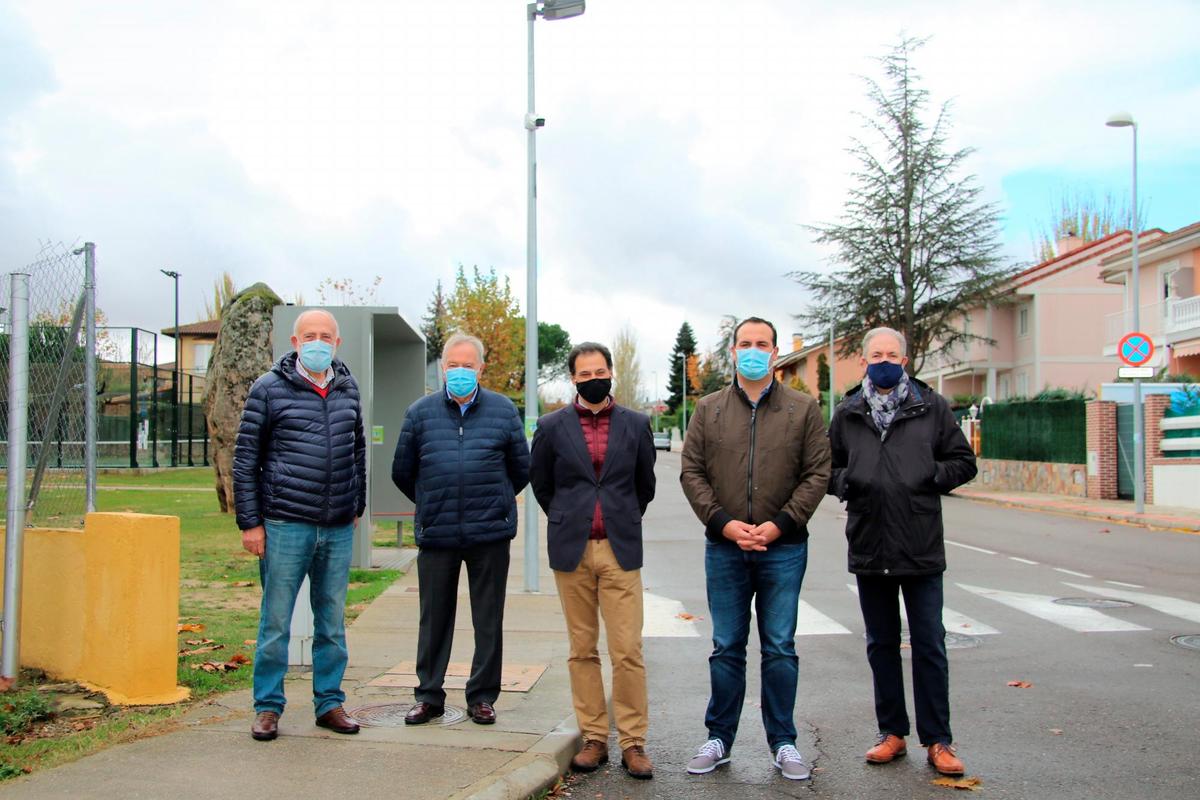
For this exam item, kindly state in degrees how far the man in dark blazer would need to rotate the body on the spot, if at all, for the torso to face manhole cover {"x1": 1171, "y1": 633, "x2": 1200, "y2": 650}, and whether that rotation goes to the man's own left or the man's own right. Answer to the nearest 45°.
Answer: approximately 135° to the man's own left

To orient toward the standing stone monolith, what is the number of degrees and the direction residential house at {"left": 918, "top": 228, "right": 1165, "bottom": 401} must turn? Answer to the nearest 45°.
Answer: approximately 45° to its left

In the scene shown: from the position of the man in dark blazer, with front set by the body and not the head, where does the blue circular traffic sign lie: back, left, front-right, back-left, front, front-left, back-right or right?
back-left

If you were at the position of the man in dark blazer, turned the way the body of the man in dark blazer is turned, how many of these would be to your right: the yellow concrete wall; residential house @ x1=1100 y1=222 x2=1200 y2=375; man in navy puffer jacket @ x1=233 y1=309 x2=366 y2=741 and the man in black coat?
2

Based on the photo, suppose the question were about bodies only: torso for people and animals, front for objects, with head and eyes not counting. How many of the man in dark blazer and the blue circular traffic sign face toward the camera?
2

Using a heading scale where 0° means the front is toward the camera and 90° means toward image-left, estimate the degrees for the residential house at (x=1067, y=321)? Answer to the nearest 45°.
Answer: approximately 45°

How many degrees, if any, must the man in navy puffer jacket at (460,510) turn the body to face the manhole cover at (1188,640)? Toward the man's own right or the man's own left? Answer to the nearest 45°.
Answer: approximately 90° to the man's own left

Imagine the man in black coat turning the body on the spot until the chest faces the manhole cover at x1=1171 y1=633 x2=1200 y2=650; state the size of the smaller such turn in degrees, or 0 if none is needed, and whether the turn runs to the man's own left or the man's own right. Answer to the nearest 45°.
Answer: approximately 135° to the man's own left
